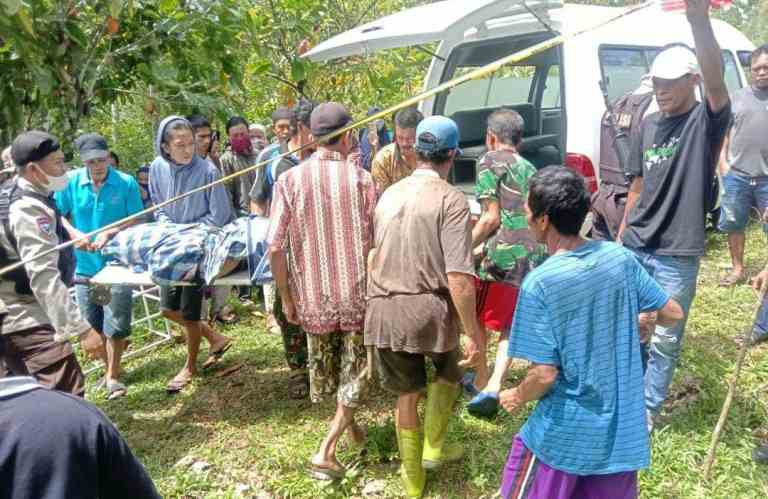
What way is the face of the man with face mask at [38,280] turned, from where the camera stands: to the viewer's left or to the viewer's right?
to the viewer's right

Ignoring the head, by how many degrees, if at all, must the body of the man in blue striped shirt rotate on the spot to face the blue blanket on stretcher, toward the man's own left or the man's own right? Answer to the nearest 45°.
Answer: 0° — they already face it

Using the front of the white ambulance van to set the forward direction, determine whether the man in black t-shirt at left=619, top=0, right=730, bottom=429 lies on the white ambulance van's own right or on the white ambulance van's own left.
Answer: on the white ambulance van's own right

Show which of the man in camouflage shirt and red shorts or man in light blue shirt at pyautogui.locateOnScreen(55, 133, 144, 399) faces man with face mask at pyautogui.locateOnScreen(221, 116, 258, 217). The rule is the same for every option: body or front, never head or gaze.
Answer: the man in camouflage shirt and red shorts

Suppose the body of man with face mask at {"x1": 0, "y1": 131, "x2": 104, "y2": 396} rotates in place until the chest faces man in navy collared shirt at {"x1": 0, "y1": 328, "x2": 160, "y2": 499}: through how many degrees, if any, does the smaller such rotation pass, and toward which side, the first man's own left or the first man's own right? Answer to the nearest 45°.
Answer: approximately 90° to the first man's own right

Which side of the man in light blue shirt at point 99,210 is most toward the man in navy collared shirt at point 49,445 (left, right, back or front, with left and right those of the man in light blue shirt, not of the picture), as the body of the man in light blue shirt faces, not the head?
front

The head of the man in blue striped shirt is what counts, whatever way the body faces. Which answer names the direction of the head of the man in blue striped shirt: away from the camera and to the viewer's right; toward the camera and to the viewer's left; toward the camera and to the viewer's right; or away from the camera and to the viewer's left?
away from the camera and to the viewer's left

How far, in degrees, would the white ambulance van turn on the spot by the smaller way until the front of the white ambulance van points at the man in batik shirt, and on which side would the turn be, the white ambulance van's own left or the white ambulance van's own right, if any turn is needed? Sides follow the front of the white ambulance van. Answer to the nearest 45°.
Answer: approximately 135° to the white ambulance van's own right

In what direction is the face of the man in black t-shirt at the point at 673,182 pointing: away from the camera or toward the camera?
toward the camera

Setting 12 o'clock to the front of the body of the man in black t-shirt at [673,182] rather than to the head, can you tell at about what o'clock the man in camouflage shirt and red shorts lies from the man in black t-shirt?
The man in camouflage shirt and red shorts is roughly at 2 o'clock from the man in black t-shirt.

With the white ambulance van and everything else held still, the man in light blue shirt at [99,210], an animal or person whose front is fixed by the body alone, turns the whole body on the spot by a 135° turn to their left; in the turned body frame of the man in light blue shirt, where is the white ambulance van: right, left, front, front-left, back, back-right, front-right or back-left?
front-right

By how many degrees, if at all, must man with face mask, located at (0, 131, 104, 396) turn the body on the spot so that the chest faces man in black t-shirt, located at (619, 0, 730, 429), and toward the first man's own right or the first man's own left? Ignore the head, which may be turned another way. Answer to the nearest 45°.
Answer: approximately 45° to the first man's own right

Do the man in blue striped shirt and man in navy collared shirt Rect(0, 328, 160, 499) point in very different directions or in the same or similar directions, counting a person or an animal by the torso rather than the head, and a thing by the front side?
same or similar directions

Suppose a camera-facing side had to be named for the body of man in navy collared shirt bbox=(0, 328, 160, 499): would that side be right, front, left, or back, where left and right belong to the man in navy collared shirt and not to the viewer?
back

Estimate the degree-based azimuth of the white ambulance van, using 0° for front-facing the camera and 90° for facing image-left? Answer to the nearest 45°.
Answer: approximately 225°

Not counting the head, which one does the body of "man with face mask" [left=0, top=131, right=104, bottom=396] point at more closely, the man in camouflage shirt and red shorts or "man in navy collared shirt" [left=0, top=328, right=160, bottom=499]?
the man in camouflage shirt and red shorts

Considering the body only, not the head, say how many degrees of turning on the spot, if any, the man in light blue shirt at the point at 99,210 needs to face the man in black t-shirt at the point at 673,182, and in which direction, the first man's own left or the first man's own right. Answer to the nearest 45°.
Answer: approximately 45° to the first man's own left

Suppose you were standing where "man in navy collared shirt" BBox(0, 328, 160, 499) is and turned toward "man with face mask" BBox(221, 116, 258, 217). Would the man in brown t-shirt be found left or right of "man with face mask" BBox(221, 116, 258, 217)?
right
